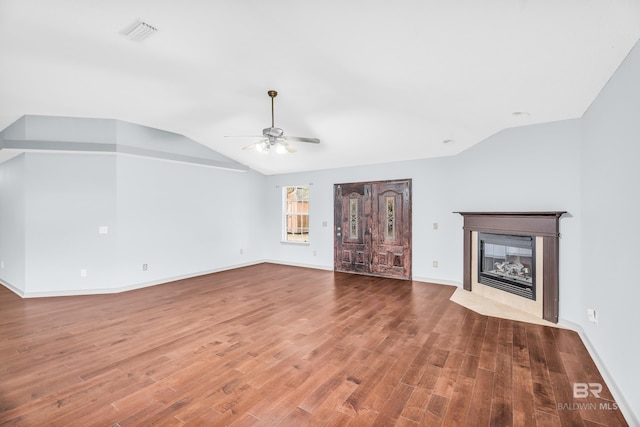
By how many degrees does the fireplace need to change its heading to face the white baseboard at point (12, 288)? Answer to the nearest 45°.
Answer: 0° — it already faces it

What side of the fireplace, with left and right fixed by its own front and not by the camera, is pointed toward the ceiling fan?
front

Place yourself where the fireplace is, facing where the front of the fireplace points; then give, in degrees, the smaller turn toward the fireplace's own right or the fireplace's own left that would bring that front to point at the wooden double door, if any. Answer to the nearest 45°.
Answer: approximately 45° to the fireplace's own right

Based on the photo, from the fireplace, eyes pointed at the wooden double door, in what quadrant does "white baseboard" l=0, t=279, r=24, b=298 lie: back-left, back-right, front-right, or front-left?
front-left

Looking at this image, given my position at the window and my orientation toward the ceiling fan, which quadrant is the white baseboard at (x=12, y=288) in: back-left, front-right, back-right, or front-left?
front-right

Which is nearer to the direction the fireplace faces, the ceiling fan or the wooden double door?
the ceiling fan

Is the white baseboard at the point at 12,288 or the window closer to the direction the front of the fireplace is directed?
the white baseboard

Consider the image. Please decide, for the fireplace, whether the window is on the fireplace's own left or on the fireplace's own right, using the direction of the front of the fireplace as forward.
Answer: on the fireplace's own right

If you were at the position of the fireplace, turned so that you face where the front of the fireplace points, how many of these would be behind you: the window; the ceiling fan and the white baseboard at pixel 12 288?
0

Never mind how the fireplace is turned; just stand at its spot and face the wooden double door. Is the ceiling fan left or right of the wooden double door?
left
